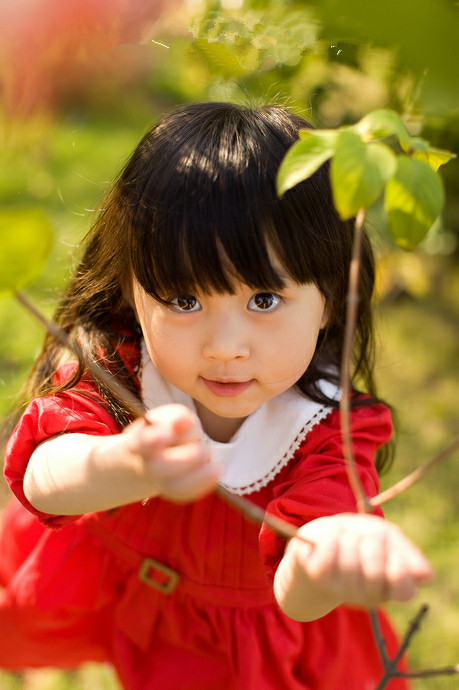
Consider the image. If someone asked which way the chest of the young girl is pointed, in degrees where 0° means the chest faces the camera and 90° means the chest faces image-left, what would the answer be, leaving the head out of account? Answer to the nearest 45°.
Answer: approximately 0°
